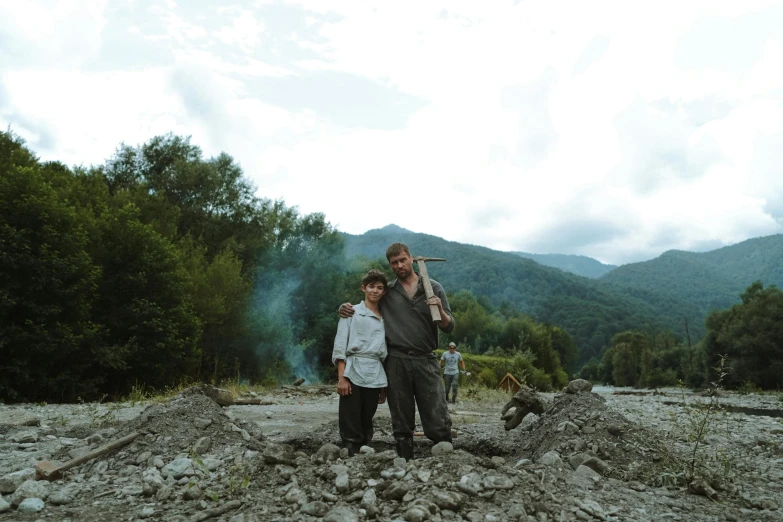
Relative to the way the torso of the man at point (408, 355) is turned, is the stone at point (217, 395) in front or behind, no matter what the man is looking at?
behind

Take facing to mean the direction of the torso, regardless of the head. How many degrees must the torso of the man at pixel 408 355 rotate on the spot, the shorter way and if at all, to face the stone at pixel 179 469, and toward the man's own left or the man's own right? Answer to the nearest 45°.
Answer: approximately 90° to the man's own right

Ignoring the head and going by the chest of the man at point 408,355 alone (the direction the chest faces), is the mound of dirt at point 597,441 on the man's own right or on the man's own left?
on the man's own left

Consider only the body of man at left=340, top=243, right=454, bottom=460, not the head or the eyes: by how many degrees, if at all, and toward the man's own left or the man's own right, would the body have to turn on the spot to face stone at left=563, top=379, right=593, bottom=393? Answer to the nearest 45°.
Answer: approximately 135° to the man's own left

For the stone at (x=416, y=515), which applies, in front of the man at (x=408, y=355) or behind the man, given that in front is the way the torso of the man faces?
in front

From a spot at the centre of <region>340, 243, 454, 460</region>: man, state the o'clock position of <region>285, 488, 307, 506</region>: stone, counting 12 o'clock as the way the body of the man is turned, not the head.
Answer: The stone is roughly at 1 o'clock from the man.

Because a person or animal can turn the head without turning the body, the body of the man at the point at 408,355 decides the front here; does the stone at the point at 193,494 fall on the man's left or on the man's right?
on the man's right

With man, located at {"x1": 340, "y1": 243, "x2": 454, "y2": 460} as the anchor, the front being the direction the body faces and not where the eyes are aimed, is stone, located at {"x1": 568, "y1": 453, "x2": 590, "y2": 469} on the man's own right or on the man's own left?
on the man's own left

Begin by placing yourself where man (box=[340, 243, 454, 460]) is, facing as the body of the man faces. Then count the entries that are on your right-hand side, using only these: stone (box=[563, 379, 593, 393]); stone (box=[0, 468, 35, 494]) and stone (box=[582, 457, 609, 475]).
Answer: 1

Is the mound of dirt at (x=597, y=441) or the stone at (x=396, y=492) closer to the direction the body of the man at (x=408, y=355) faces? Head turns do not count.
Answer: the stone

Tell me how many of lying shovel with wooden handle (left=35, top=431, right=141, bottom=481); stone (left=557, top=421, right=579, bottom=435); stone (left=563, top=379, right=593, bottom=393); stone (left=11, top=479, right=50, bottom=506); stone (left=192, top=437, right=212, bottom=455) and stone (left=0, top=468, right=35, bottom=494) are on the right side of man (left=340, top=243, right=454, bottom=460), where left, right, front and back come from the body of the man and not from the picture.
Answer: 4

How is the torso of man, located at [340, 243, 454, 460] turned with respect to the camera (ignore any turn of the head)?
toward the camera

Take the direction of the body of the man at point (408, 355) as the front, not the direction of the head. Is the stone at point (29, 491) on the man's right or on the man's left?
on the man's right
